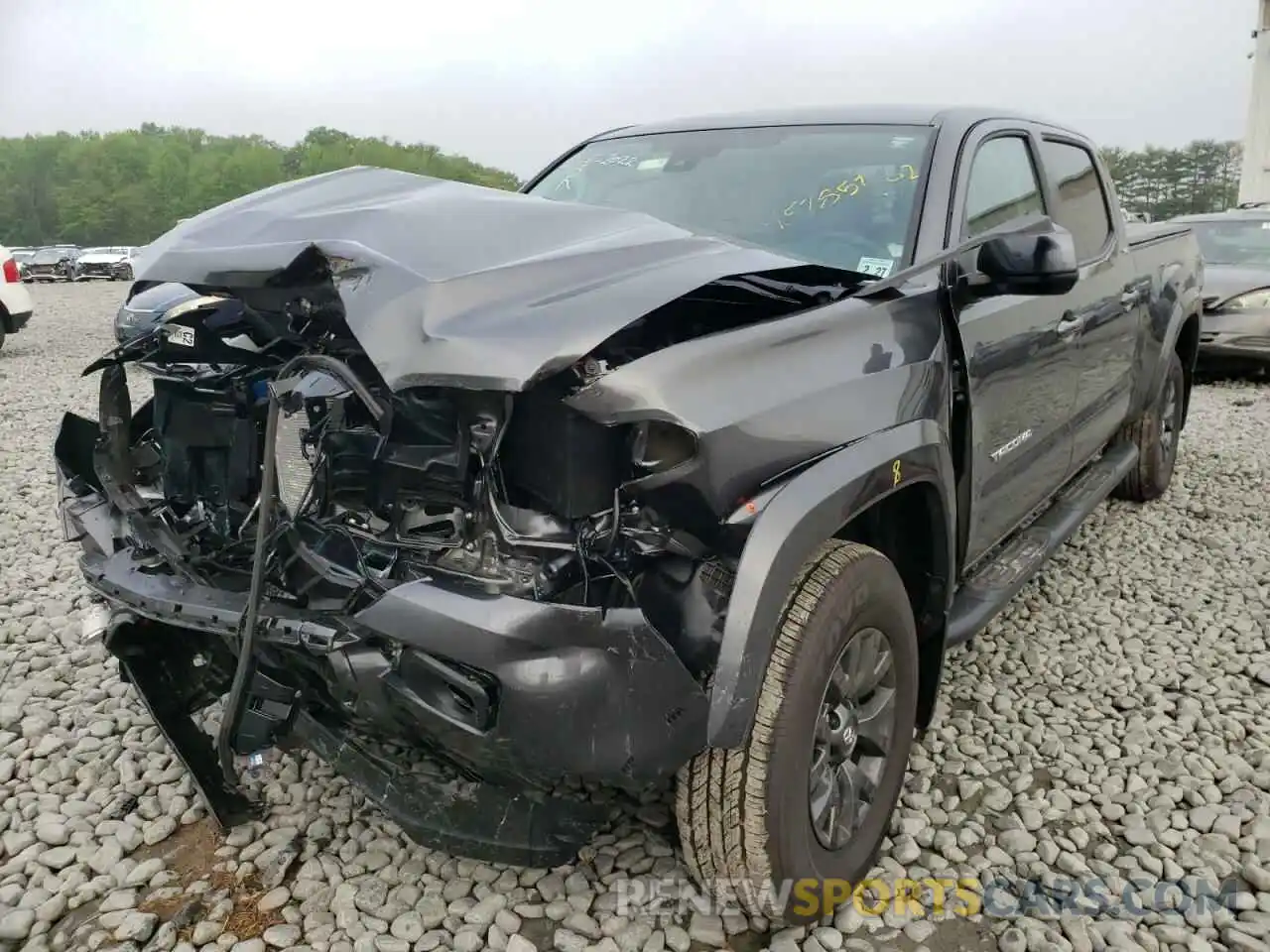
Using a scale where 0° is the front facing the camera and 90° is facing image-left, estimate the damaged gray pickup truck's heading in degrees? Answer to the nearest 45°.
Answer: approximately 45°

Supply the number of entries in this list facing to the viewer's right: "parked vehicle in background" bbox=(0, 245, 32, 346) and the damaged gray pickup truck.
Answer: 0

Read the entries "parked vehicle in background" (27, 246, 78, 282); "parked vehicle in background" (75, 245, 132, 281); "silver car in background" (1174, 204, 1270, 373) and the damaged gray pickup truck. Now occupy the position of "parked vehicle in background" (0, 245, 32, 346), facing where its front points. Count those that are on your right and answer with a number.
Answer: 2

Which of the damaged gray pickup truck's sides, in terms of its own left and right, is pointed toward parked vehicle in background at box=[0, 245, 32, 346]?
right

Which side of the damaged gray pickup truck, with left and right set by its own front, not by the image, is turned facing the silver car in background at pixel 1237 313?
back

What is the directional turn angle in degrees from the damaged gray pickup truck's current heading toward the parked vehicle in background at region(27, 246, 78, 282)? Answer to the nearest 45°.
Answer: approximately 90° to its right
